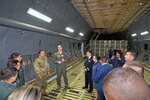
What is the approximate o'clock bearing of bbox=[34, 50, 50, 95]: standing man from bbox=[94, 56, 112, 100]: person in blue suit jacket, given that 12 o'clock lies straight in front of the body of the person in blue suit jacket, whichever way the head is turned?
The standing man is roughly at 11 o'clock from the person in blue suit jacket.

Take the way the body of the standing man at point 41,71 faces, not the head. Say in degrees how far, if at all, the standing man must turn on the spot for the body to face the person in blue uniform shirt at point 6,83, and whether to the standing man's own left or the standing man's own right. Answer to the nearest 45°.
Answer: approximately 45° to the standing man's own right

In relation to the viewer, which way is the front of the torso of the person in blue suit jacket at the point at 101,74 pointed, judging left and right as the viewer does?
facing away from the viewer and to the left of the viewer

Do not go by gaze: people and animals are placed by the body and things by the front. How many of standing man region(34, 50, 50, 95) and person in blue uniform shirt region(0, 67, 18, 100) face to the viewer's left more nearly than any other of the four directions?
0

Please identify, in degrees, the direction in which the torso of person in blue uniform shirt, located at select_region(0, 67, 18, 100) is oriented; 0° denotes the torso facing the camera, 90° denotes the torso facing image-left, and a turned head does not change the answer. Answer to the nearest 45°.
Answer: approximately 225°

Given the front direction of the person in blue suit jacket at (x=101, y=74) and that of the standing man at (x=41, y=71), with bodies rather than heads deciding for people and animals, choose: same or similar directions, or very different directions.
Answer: very different directions

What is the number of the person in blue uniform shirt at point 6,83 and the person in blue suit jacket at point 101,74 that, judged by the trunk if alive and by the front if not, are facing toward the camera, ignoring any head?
0

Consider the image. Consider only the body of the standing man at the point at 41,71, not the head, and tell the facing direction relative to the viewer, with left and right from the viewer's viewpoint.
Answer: facing the viewer and to the right of the viewer

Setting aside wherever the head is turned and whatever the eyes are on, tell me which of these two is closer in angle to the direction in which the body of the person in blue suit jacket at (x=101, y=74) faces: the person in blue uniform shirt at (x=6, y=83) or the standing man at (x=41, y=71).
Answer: the standing man

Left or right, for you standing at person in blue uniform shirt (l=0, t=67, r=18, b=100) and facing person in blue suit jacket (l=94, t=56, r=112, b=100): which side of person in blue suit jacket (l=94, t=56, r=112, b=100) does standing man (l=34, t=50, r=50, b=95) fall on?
left

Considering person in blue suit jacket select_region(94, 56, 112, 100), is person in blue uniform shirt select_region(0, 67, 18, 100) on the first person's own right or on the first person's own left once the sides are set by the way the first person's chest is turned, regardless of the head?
on the first person's own left

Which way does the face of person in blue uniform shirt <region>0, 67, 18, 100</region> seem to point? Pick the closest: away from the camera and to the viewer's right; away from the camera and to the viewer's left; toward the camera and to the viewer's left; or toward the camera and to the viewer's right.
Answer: away from the camera and to the viewer's right

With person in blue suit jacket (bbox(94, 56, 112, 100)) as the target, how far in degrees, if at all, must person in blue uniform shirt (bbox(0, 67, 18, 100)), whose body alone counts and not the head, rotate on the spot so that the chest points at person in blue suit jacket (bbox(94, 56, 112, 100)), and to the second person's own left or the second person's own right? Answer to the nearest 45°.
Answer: approximately 45° to the second person's own right
